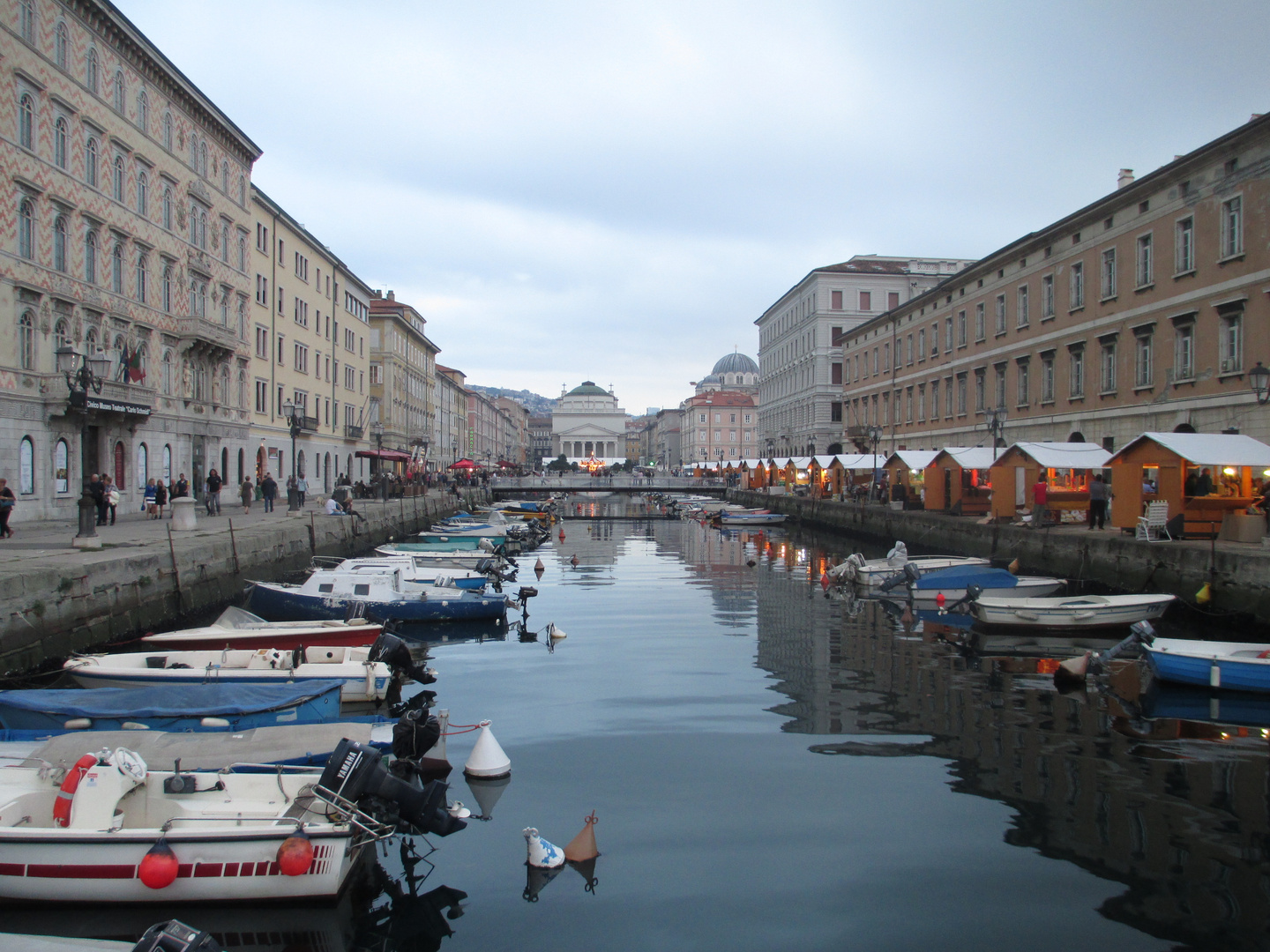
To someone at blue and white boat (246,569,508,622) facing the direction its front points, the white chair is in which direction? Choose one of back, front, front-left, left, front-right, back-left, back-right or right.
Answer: back

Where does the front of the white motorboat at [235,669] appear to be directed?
to the viewer's left

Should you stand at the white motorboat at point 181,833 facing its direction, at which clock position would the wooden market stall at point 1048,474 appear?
The wooden market stall is roughly at 5 o'clock from the white motorboat.

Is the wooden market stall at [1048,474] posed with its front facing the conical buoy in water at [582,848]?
no

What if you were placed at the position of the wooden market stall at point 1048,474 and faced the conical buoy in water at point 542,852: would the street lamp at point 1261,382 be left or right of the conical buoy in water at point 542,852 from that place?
left

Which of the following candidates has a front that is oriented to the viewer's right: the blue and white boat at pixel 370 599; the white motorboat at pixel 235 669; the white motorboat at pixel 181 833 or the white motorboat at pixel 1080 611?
the white motorboat at pixel 1080 611

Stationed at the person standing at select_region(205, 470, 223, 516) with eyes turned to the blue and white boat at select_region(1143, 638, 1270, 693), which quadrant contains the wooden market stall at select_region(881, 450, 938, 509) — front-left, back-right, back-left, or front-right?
front-left

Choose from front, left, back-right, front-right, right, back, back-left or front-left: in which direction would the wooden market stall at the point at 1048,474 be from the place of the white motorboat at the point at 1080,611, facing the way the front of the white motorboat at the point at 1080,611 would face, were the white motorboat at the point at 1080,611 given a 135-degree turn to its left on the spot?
front-right

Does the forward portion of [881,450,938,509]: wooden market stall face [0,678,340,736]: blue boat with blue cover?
no

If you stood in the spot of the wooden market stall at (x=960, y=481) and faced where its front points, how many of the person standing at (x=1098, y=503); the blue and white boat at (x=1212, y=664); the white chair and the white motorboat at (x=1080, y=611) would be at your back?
0

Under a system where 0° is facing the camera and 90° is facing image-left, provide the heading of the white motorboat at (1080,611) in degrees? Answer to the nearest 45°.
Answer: approximately 270°

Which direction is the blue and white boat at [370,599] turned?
to the viewer's left

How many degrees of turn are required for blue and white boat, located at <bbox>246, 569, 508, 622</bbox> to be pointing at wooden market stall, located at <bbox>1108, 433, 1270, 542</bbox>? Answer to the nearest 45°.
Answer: approximately 180°

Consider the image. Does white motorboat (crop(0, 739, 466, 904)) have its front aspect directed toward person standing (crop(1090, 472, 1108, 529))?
no
